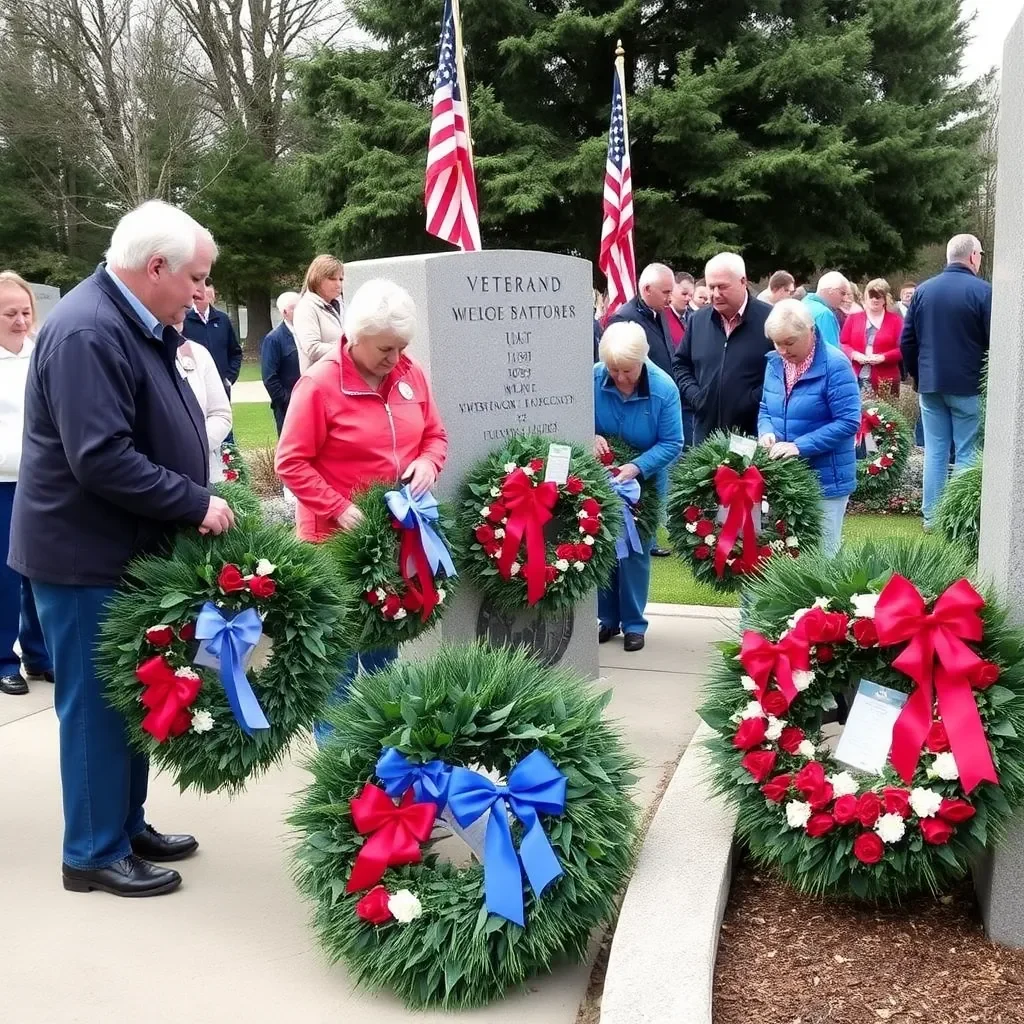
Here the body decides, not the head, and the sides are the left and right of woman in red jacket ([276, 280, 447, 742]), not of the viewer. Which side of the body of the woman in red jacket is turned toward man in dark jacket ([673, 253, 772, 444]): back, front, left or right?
left

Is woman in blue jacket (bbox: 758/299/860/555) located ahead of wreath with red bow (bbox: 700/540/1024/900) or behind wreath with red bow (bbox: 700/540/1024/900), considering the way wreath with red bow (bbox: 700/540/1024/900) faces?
behind

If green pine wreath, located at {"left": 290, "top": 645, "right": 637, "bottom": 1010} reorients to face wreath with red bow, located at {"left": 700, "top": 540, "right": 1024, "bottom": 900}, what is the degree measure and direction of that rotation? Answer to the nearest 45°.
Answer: approximately 90° to its left

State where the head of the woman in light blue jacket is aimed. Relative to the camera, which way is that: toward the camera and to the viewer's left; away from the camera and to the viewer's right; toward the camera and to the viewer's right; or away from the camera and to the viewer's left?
toward the camera and to the viewer's left

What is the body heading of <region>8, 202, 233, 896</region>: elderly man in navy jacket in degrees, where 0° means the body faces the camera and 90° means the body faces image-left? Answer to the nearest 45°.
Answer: approximately 270°

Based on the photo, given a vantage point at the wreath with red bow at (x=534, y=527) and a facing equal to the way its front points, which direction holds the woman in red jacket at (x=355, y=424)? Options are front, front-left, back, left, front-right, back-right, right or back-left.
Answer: front-right

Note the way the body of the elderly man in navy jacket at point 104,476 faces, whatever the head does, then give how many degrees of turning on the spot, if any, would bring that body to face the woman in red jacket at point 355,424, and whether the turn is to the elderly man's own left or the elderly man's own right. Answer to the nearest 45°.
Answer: approximately 45° to the elderly man's own left

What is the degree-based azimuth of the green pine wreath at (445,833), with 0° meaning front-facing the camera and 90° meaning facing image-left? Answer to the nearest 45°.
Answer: approximately 0°

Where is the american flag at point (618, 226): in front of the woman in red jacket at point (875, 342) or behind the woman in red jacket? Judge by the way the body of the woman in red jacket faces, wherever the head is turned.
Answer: in front

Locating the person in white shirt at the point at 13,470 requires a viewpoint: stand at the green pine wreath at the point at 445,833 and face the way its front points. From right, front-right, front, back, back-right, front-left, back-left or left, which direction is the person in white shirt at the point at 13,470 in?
back-right

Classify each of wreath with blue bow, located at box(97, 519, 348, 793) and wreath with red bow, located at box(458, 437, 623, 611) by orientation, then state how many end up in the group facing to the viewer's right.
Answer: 0

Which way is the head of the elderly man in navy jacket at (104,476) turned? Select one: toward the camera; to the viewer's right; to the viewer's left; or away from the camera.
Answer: to the viewer's right
